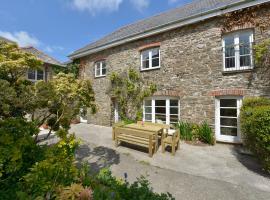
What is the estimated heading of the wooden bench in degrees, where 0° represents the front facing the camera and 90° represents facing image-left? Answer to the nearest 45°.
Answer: approximately 225°

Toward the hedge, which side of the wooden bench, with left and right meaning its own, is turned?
right

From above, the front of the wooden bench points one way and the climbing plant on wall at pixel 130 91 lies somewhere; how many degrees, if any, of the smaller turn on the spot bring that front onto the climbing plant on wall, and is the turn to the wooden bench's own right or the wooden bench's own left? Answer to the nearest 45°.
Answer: approximately 45° to the wooden bench's own left

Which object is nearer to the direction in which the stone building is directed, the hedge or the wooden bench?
the wooden bench

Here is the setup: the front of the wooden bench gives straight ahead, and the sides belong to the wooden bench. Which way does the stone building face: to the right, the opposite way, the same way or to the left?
the opposite way

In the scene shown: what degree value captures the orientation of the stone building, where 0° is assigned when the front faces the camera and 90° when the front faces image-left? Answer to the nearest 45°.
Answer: approximately 45°

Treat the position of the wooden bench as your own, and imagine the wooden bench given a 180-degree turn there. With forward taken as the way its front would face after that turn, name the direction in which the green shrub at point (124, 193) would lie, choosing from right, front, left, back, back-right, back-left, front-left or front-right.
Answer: front-left

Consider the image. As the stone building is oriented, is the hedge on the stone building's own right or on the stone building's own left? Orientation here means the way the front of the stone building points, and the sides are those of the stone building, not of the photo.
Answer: on the stone building's own left
